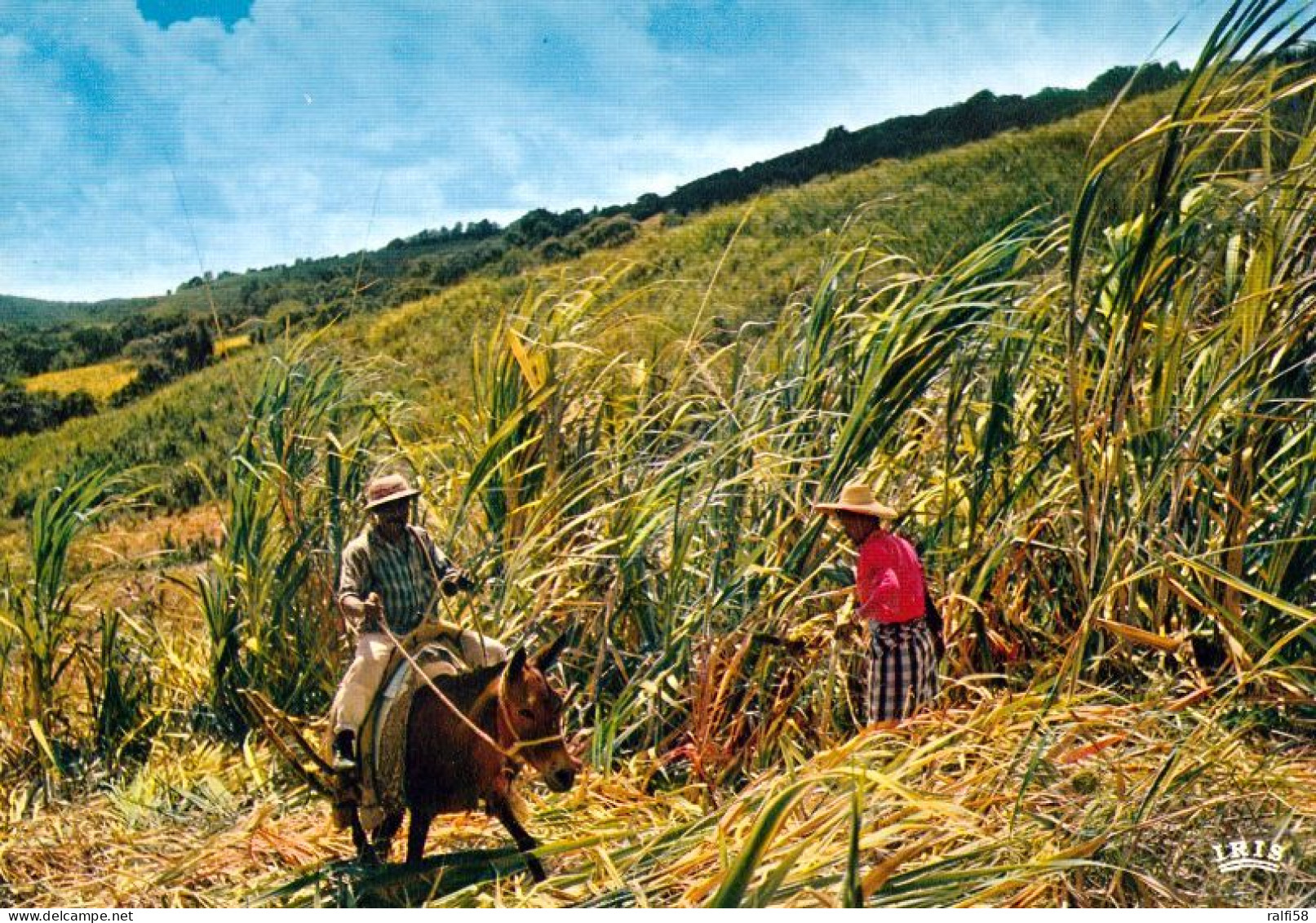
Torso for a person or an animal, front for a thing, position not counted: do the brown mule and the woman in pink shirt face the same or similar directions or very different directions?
very different directions

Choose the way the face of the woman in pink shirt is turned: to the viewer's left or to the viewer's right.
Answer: to the viewer's left

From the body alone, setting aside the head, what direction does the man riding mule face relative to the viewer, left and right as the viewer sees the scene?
facing the viewer and to the right of the viewer

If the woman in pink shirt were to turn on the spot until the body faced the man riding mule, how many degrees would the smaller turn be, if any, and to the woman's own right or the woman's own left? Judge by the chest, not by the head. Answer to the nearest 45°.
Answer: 0° — they already face them

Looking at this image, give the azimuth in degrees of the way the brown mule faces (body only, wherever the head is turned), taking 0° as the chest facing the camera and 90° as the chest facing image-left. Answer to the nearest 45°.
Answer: approximately 315°

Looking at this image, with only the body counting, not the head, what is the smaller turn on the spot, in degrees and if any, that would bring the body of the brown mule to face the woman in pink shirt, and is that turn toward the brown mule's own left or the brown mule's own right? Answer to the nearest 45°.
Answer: approximately 45° to the brown mule's own left

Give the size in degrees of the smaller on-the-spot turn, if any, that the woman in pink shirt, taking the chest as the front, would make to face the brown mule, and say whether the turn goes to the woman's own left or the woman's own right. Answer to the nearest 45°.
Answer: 0° — they already face it

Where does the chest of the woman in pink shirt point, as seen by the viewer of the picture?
to the viewer's left

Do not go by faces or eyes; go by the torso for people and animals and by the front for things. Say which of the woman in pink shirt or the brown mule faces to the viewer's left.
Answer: the woman in pink shirt

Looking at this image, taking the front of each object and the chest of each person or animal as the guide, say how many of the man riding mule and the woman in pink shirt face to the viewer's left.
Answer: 1

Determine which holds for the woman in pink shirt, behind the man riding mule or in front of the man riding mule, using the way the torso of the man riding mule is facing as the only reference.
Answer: in front

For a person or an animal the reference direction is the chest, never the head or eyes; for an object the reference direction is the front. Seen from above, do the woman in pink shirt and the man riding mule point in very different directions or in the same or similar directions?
very different directions
